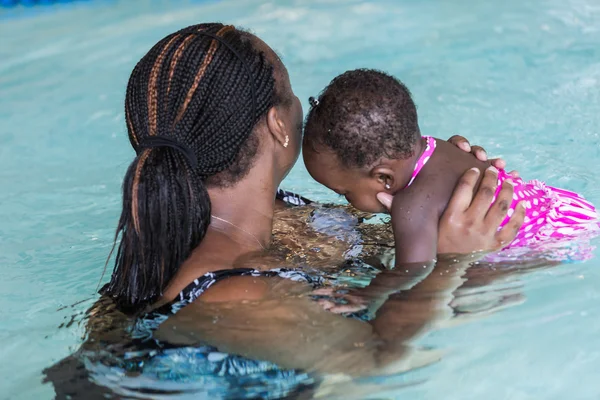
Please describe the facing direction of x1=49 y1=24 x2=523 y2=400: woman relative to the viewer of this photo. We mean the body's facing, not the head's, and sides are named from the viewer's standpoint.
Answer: facing away from the viewer and to the right of the viewer

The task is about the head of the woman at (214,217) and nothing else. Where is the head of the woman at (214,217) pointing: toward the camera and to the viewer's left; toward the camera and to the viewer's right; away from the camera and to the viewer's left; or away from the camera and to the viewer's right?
away from the camera and to the viewer's right
